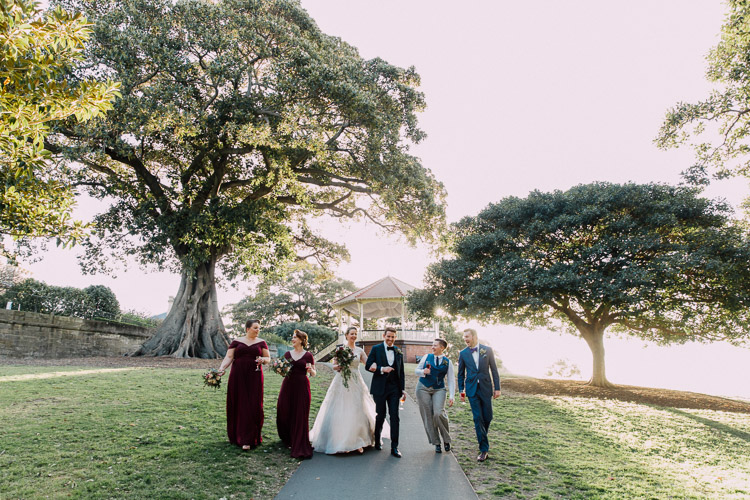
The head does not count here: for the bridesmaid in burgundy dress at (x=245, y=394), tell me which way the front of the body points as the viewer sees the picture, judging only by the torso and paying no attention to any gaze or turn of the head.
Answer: toward the camera

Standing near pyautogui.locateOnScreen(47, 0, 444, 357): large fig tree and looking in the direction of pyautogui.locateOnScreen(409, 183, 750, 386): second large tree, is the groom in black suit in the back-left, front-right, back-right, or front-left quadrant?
front-right

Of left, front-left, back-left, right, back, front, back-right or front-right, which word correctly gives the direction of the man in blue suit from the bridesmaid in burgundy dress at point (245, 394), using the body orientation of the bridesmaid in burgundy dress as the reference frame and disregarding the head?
left

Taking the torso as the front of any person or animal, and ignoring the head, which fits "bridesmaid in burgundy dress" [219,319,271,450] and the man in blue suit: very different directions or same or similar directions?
same or similar directions

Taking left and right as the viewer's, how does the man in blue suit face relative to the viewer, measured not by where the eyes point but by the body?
facing the viewer

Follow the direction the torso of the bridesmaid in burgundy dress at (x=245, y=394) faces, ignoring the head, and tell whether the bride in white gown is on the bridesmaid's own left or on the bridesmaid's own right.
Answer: on the bridesmaid's own left

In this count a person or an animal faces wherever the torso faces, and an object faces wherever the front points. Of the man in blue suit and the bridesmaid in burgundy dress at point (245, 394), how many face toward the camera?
2

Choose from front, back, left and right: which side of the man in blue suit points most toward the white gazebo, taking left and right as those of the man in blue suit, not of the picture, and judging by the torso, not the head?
back

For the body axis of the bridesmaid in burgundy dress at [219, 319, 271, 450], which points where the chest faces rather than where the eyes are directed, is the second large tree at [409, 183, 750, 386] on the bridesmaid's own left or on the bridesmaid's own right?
on the bridesmaid's own left

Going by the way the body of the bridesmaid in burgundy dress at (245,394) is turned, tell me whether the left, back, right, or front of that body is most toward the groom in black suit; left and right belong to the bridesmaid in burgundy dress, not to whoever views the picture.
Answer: left

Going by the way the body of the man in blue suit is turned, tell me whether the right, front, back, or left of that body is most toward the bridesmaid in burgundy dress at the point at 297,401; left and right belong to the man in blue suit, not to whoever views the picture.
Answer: right

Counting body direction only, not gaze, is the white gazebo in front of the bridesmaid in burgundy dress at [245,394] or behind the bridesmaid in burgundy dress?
behind

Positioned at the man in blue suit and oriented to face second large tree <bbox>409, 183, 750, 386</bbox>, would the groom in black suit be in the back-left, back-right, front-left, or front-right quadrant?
back-left
